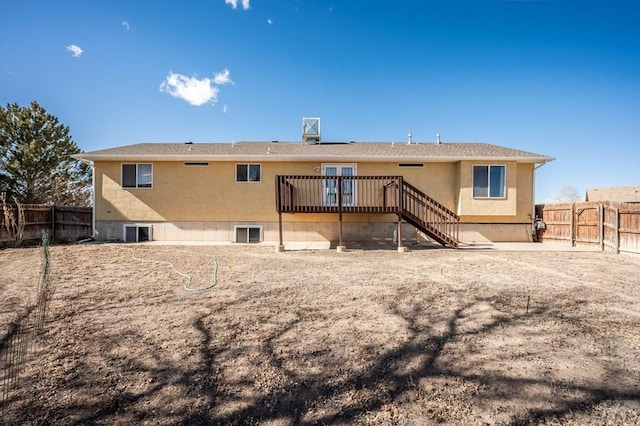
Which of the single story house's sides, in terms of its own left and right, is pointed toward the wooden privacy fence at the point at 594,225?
right

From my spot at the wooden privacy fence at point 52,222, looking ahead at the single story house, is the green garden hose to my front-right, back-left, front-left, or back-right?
front-right

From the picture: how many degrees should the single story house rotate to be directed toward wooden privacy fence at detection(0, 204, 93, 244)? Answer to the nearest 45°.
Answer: approximately 90° to its left

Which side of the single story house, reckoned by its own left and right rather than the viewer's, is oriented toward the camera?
back

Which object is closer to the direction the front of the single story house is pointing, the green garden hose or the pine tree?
the pine tree

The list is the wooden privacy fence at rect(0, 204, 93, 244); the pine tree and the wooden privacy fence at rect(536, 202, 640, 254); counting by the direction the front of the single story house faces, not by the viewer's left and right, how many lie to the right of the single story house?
1

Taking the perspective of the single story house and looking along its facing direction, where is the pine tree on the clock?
The pine tree is roughly at 10 o'clock from the single story house.

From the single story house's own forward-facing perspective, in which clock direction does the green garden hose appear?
The green garden hose is roughly at 6 o'clock from the single story house.
